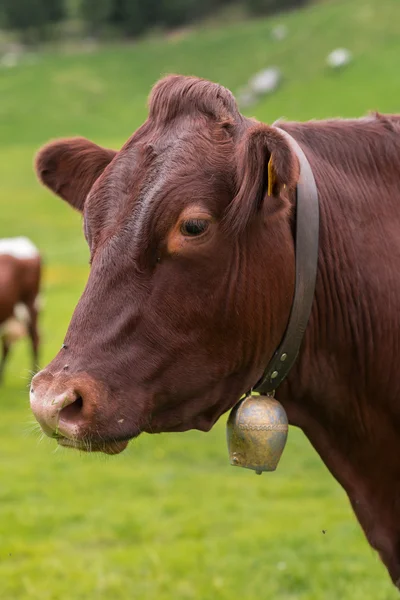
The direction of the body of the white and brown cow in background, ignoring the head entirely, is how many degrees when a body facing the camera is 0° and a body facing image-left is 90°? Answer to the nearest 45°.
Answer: approximately 90°

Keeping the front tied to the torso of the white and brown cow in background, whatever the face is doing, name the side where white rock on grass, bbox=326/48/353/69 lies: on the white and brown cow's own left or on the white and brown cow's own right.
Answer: on the white and brown cow's own right

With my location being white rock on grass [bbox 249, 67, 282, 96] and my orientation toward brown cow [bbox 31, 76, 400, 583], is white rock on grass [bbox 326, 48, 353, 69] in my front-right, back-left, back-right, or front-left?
back-left

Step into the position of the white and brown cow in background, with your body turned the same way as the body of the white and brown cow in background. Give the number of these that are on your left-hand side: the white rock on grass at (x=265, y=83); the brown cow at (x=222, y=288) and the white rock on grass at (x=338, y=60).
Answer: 1

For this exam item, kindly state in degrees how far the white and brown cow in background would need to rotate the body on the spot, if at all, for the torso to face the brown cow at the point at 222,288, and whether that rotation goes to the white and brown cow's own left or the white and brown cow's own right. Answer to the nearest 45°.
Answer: approximately 90° to the white and brown cow's own left

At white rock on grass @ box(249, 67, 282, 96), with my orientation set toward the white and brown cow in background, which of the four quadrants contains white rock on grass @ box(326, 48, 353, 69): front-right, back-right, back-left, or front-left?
back-left

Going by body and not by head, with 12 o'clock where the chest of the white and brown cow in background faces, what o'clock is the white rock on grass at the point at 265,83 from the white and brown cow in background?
The white rock on grass is roughly at 4 o'clock from the white and brown cow in background.

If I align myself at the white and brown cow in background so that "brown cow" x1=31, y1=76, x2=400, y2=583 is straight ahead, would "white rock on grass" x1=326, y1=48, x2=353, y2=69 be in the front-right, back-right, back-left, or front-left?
back-left
